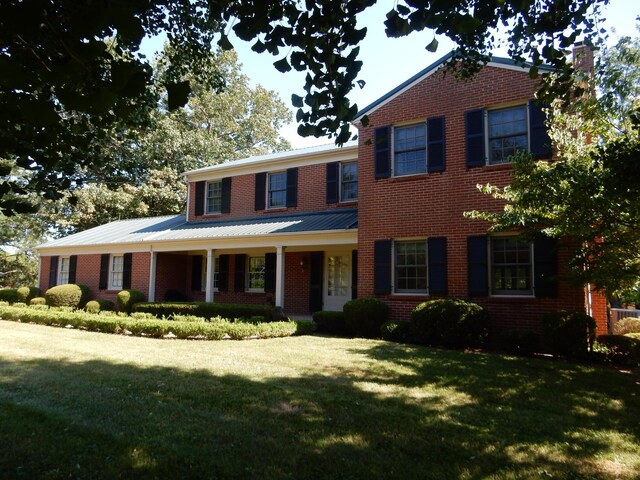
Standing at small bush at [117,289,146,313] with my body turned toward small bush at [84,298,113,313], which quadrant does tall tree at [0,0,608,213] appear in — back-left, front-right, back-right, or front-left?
back-left

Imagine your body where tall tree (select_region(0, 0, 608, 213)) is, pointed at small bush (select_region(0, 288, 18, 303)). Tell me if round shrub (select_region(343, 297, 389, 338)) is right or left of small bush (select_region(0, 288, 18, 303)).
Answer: right

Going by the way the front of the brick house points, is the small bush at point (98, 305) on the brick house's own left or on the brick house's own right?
on the brick house's own right

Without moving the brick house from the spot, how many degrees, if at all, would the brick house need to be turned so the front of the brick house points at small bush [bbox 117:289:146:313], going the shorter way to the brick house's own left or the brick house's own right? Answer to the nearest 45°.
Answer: approximately 90° to the brick house's own right

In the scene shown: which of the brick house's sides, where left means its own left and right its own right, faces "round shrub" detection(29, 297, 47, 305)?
right

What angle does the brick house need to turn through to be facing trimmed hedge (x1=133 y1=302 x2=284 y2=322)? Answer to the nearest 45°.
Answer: approximately 90° to its right

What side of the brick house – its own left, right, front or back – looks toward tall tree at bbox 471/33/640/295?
left

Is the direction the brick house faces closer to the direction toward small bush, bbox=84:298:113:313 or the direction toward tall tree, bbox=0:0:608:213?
the tall tree

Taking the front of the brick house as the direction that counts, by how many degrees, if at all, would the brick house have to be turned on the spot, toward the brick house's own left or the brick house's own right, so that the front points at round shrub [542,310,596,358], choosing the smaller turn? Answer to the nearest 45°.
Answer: approximately 90° to the brick house's own left
